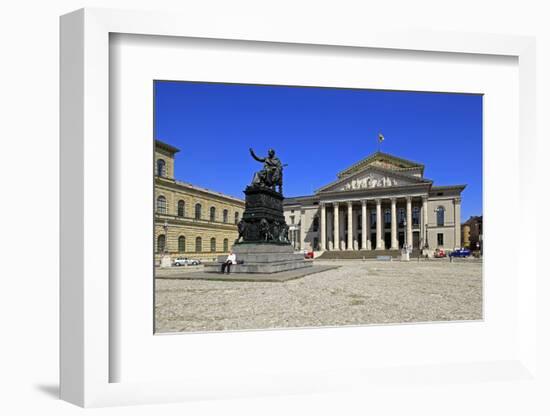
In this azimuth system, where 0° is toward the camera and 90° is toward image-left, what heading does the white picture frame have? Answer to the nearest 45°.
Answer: approximately 315°
